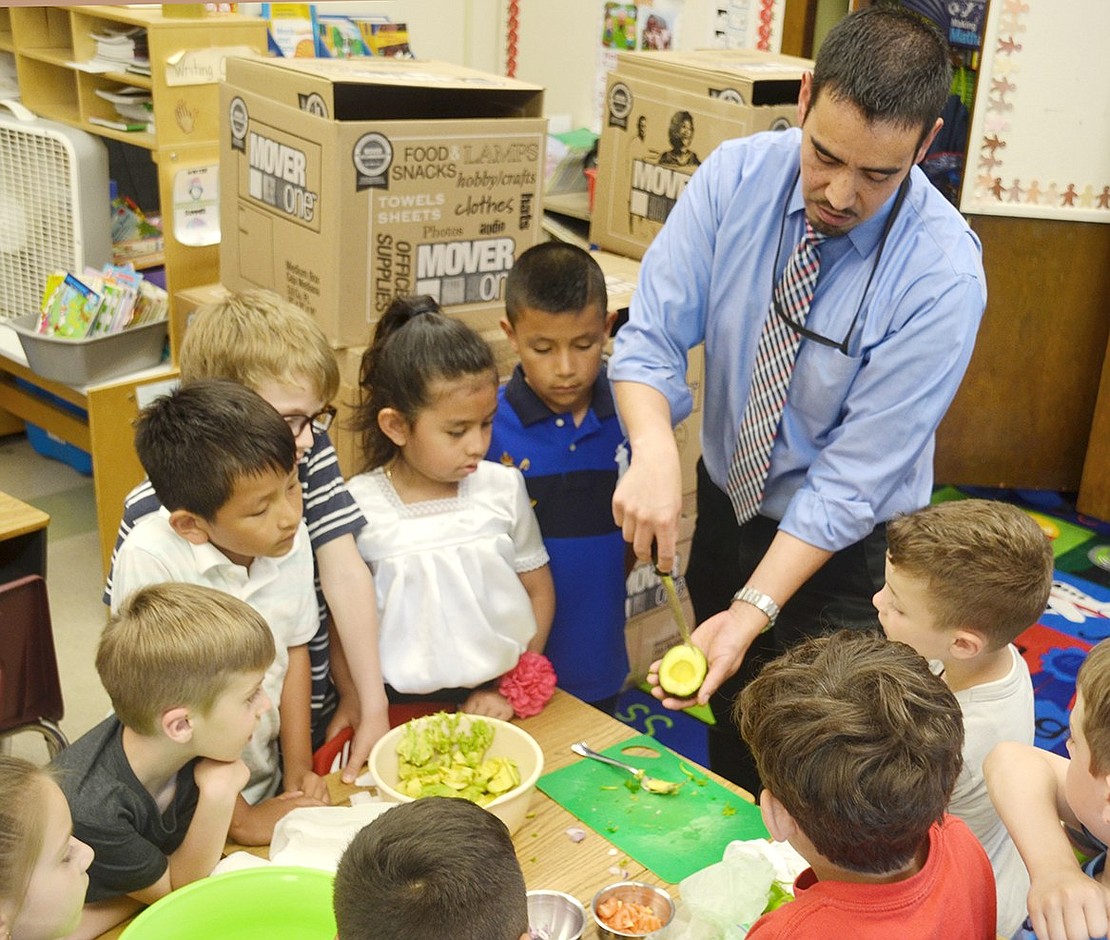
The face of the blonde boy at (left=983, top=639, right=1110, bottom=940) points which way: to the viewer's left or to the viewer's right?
to the viewer's left

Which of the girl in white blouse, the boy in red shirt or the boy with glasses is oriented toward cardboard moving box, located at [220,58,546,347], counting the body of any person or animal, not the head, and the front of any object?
the boy in red shirt

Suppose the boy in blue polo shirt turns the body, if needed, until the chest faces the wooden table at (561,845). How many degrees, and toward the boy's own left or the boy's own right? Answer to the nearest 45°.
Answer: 0° — they already face it

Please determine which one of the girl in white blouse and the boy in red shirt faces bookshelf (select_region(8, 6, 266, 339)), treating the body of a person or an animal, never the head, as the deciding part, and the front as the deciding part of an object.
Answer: the boy in red shirt

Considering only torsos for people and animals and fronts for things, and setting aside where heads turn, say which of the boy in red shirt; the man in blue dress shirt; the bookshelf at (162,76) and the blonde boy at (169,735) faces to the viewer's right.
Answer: the blonde boy

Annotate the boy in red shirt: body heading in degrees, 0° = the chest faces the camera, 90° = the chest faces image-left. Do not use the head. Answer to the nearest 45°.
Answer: approximately 135°

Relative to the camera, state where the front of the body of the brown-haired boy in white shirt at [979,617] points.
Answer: to the viewer's left

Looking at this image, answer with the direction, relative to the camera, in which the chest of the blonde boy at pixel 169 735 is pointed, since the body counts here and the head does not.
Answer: to the viewer's right

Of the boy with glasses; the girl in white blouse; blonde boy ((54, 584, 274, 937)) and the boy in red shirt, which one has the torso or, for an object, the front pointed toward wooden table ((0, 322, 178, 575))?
the boy in red shirt

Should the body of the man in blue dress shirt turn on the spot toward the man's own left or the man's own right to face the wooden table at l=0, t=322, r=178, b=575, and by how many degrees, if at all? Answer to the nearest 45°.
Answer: approximately 90° to the man's own right
